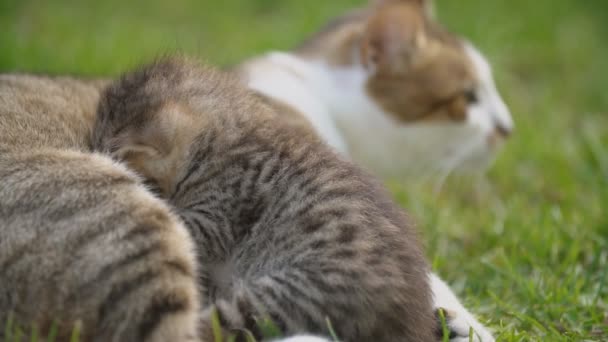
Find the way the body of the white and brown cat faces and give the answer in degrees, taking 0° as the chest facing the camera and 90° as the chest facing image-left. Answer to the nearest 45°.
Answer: approximately 270°

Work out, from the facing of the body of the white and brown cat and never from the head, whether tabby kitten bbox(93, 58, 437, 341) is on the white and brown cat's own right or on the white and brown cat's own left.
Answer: on the white and brown cat's own right
